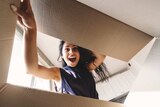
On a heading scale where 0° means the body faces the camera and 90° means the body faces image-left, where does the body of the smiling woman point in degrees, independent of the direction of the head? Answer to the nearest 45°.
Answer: approximately 0°
